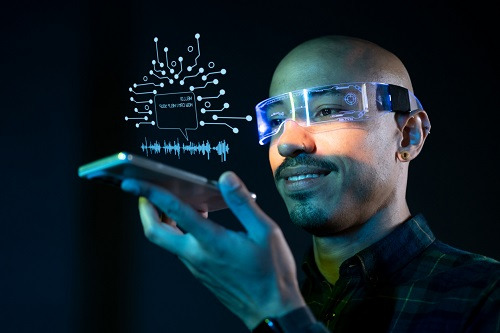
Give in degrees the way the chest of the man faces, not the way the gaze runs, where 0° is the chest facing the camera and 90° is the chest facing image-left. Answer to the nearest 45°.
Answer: approximately 45°

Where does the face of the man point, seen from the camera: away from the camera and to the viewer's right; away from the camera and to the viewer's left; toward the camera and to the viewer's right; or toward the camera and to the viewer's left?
toward the camera and to the viewer's left
